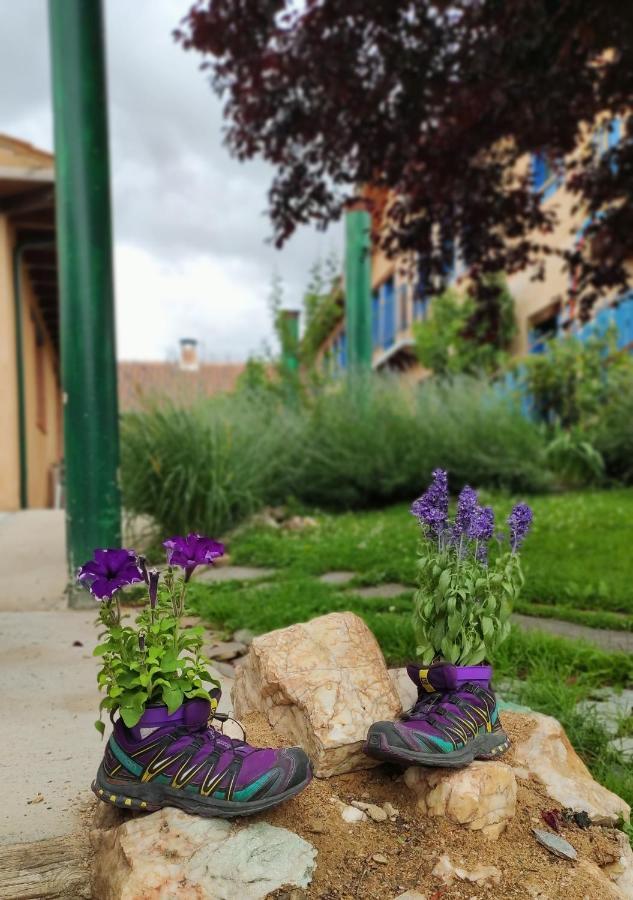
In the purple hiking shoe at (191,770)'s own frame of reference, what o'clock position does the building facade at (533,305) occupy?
The building facade is roughly at 10 o'clock from the purple hiking shoe.

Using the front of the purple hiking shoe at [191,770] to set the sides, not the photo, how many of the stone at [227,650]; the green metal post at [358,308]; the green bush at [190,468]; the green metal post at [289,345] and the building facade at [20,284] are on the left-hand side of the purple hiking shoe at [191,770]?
5

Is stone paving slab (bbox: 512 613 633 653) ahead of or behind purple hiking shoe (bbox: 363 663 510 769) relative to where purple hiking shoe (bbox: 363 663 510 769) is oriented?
behind

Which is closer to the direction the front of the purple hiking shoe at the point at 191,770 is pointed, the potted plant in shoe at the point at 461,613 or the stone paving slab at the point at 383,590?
the potted plant in shoe

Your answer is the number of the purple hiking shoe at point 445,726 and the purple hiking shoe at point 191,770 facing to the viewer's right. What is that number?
1

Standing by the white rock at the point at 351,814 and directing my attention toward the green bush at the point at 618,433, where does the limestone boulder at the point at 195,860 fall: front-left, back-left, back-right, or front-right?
back-left

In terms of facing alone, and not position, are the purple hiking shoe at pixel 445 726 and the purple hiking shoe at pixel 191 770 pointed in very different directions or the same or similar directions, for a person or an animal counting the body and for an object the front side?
very different directions

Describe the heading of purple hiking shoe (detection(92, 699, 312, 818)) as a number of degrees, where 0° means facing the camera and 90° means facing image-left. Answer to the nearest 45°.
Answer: approximately 270°

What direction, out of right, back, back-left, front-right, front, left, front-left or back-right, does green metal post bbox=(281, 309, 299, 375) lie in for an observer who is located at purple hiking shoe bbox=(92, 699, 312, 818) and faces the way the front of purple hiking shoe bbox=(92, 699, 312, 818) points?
left

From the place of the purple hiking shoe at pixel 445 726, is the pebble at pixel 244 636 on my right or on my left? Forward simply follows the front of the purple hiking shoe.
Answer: on my right

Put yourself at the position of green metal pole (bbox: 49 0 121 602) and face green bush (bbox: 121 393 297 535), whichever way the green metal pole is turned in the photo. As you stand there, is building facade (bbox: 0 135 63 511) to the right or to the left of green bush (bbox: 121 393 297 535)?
left

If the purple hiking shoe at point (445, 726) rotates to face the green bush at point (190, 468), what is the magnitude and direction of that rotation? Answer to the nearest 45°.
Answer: approximately 90° to its right

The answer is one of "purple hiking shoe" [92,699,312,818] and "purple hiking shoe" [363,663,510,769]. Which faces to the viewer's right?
"purple hiking shoe" [92,699,312,818]

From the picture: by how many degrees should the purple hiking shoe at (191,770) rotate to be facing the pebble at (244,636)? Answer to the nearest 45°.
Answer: approximately 90° to its left

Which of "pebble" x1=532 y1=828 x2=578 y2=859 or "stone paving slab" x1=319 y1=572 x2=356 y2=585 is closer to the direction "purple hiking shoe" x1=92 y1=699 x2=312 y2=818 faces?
the pebble

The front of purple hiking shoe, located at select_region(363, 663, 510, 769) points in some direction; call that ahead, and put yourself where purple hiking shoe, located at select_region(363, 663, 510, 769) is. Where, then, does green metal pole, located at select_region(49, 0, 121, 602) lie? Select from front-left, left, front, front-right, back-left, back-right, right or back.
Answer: right
